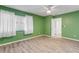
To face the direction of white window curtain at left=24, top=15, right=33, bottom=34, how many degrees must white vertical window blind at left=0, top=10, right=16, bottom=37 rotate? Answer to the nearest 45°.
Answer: approximately 90° to its left

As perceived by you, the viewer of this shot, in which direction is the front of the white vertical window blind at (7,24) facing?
facing the viewer and to the right of the viewer
